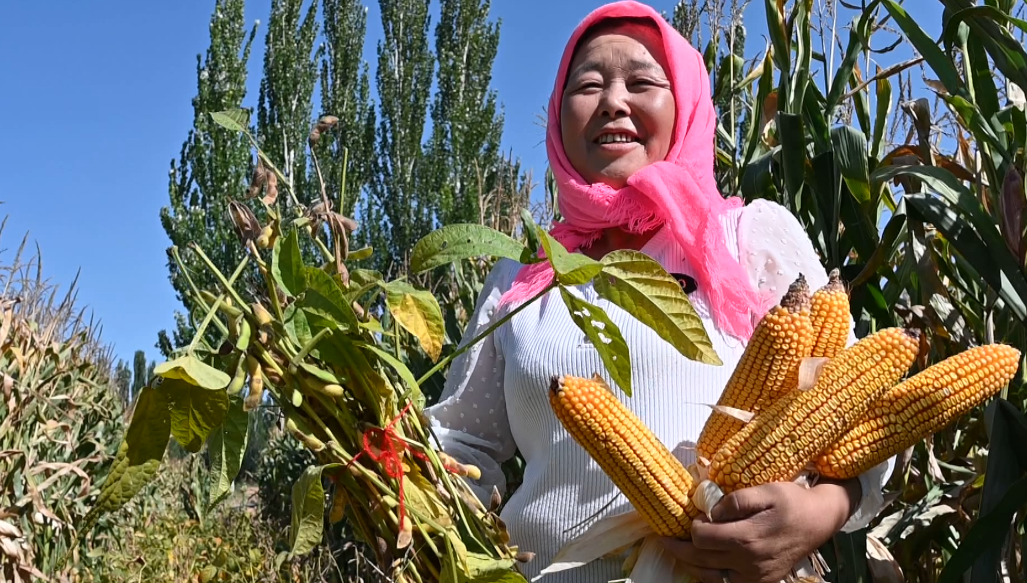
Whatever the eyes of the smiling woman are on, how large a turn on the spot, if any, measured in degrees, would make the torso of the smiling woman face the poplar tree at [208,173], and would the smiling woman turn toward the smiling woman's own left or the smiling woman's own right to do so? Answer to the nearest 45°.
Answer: approximately 135° to the smiling woman's own right

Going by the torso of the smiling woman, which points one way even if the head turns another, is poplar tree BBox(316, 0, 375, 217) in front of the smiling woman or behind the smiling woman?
behind

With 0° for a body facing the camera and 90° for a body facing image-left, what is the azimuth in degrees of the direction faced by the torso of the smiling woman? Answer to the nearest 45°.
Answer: approximately 0°

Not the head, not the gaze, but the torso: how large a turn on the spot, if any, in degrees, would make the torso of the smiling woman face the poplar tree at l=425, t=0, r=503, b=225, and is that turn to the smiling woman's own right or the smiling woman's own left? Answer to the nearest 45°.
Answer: approximately 180°
